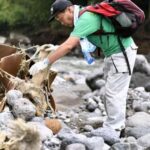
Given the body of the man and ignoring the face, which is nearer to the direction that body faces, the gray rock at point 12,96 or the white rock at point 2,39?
the gray rock

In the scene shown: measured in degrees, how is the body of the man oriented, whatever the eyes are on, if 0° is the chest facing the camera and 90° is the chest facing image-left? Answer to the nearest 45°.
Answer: approximately 90°

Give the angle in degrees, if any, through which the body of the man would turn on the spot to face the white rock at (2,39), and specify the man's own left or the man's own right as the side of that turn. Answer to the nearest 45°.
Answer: approximately 90° to the man's own right

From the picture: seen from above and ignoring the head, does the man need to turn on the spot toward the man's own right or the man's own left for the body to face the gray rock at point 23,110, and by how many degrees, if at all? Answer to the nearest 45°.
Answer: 0° — they already face it

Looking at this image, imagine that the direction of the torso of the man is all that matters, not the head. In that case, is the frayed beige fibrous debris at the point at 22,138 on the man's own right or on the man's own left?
on the man's own left

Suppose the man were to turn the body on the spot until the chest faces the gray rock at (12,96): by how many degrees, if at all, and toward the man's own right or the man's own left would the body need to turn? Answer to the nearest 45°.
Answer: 0° — they already face it

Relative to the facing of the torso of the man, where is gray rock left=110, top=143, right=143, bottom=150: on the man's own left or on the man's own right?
on the man's own left

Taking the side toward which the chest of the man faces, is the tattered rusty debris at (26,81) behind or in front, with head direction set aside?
in front
